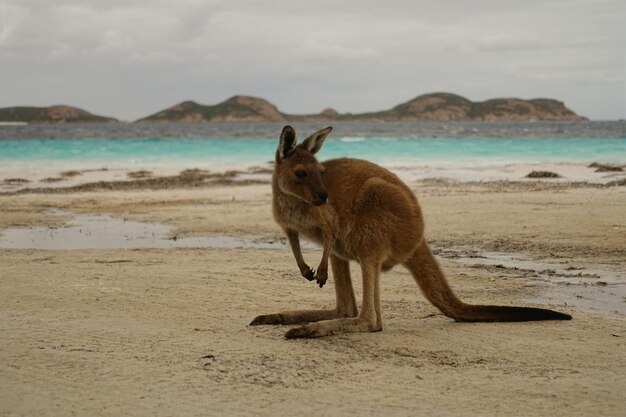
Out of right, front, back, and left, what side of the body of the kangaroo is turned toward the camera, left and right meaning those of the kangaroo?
left
